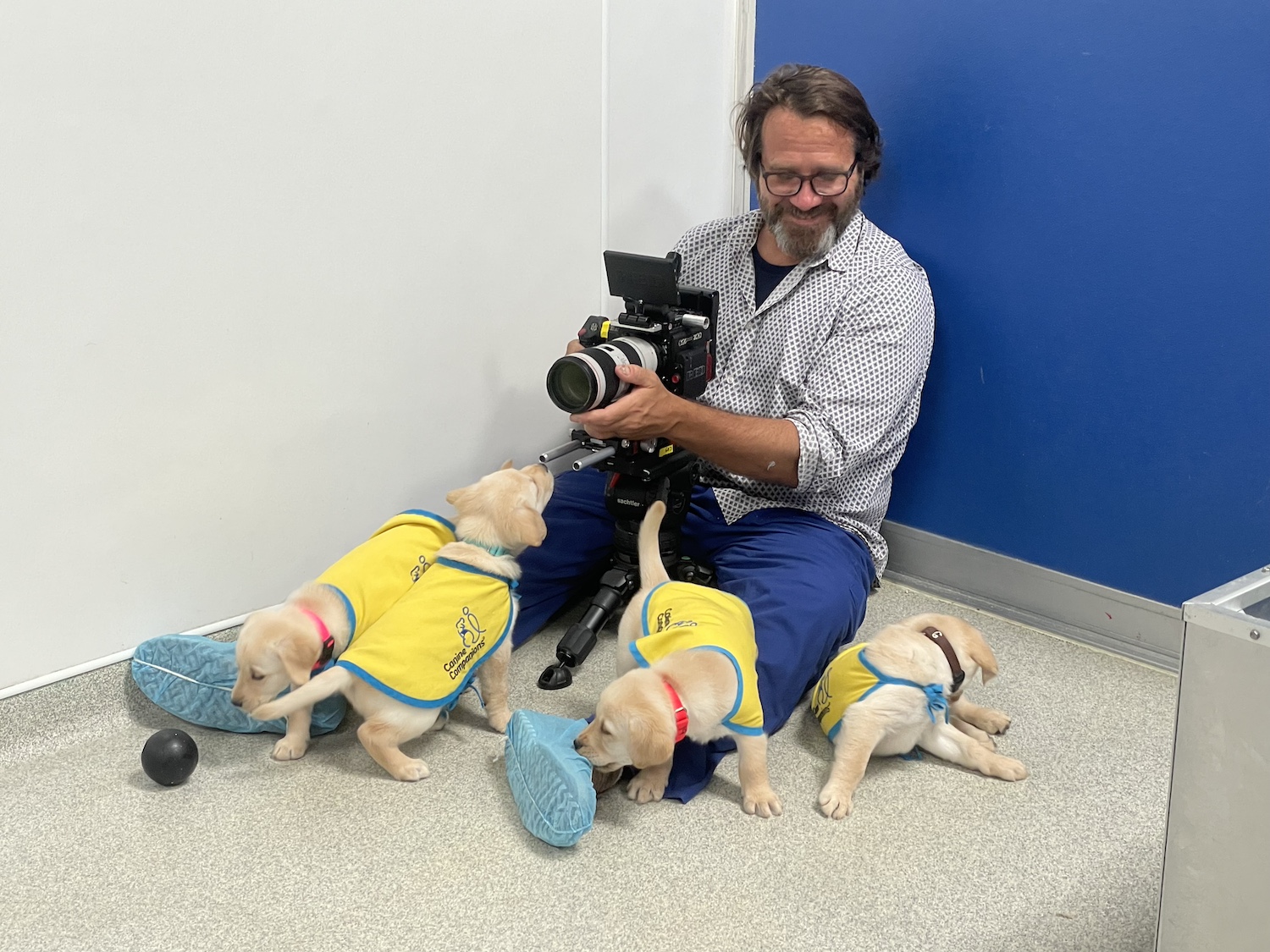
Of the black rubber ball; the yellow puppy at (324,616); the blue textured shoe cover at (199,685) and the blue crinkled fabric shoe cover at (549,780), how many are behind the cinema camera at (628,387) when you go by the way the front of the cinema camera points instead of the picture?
0

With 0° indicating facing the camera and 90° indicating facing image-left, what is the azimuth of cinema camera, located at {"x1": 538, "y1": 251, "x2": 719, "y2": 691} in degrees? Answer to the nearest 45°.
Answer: approximately 45°

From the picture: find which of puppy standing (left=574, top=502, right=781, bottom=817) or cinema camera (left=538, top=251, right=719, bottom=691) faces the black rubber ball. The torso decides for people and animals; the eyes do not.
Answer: the cinema camera

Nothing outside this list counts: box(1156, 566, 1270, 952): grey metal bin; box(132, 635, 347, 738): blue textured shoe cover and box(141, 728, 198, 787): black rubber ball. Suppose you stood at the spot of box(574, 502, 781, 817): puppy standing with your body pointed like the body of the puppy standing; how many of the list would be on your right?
2

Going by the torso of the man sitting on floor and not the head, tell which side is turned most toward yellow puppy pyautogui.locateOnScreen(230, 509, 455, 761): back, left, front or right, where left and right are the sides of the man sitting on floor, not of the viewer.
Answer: front

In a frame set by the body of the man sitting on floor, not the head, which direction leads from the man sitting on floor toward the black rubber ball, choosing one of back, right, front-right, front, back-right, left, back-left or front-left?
front

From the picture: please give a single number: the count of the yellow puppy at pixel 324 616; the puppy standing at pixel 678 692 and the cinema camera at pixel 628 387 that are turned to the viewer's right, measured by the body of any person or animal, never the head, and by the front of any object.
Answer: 0

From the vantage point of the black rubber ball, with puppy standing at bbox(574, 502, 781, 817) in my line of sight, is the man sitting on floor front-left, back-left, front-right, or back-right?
front-left

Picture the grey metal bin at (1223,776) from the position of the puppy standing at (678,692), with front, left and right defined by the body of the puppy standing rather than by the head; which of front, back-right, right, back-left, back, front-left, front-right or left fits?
front-left

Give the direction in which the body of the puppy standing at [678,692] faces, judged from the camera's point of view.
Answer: toward the camera

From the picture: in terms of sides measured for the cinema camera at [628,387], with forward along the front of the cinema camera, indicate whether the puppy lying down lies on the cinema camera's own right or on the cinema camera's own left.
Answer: on the cinema camera's own left

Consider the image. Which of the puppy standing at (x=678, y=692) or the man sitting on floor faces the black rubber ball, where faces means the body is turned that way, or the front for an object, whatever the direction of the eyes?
the man sitting on floor

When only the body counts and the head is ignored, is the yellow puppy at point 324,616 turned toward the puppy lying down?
no

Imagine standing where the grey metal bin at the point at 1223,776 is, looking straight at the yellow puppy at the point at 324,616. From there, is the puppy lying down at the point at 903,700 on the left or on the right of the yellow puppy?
right

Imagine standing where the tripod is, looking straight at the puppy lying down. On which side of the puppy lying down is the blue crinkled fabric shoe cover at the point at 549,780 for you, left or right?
right

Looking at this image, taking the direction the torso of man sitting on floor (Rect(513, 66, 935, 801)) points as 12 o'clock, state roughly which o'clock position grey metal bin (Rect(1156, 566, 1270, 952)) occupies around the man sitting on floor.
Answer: The grey metal bin is roughly at 10 o'clock from the man sitting on floor.

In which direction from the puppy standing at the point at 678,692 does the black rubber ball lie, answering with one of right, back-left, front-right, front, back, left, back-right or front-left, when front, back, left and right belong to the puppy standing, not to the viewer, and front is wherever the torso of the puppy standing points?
right

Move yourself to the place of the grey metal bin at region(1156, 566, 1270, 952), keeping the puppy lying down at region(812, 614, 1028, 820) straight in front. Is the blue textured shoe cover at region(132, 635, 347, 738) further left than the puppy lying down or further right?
left

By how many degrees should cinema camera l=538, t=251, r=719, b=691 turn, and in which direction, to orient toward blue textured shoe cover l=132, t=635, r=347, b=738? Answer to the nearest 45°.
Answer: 0° — it already faces it

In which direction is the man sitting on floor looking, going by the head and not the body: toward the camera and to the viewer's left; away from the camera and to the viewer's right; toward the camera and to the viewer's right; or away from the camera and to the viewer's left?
toward the camera and to the viewer's left

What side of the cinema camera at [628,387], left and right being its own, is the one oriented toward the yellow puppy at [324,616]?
front
